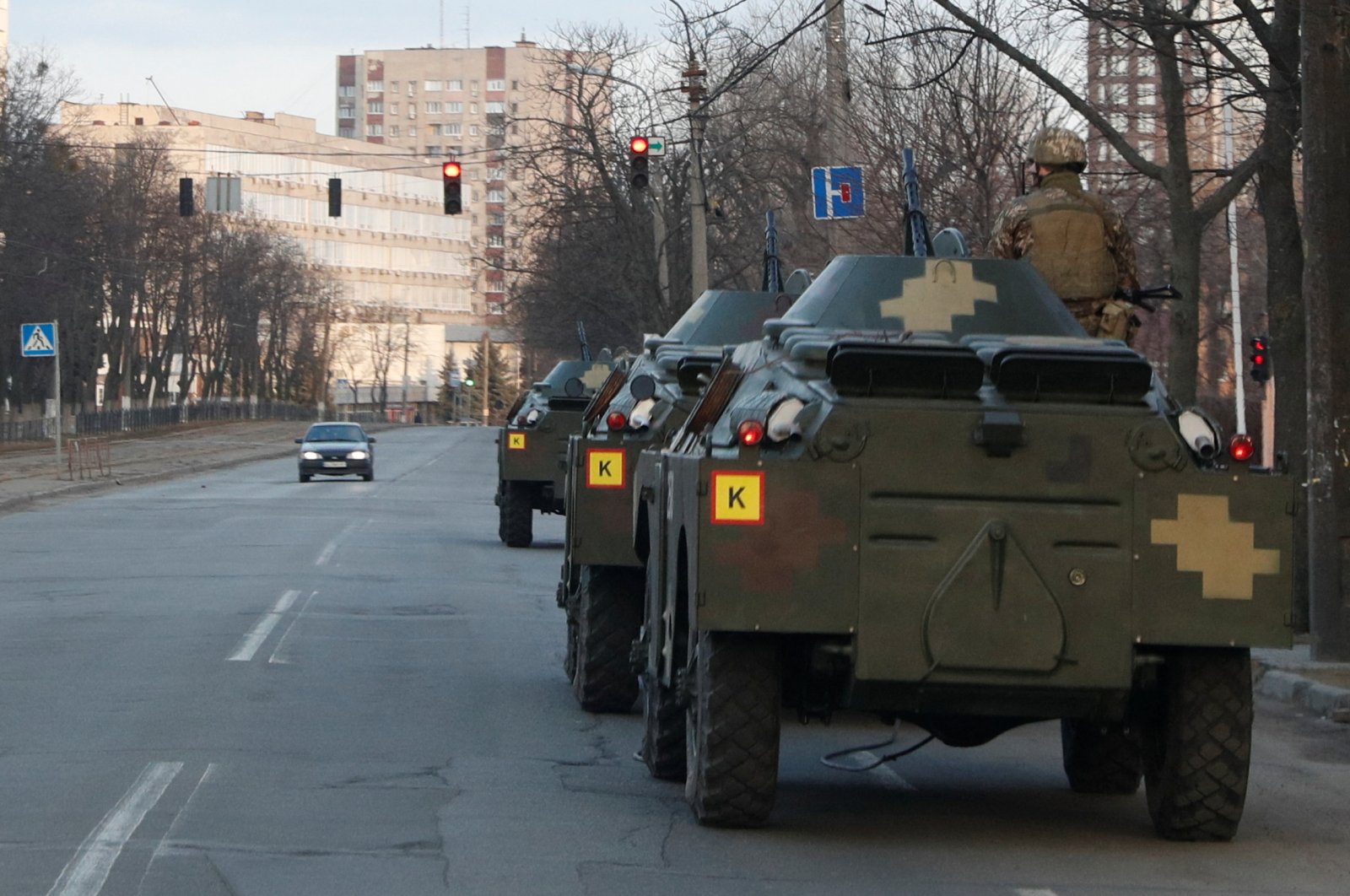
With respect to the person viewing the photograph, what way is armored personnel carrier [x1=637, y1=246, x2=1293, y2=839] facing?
facing away from the viewer

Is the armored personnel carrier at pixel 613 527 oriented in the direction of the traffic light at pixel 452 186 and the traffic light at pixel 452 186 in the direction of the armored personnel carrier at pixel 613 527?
yes

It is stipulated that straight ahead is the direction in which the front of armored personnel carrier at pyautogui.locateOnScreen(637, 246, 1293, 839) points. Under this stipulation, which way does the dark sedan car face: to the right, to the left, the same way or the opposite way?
the opposite way

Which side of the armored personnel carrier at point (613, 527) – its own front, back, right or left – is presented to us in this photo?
back

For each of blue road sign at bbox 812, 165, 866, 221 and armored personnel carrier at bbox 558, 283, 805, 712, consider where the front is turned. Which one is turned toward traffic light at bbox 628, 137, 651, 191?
the armored personnel carrier

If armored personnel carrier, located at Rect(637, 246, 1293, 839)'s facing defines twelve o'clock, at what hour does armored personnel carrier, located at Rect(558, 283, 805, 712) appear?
armored personnel carrier, located at Rect(558, 283, 805, 712) is roughly at 11 o'clock from armored personnel carrier, located at Rect(637, 246, 1293, 839).
